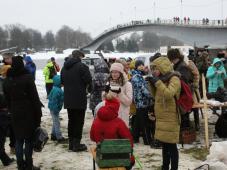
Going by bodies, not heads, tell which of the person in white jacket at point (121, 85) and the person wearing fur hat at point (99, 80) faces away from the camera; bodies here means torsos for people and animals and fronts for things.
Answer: the person wearing fur hat

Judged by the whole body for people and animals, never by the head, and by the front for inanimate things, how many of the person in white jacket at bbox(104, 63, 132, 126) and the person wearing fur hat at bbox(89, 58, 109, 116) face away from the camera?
1

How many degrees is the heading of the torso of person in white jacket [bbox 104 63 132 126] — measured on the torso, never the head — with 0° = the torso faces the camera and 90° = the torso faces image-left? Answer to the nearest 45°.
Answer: approximately 45°

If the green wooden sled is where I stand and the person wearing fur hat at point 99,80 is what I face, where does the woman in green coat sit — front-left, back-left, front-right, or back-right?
front-right

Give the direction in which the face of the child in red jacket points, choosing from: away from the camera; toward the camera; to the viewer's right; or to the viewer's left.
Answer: away from the camera

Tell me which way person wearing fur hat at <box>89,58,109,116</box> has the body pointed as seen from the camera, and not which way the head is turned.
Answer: away from the camera

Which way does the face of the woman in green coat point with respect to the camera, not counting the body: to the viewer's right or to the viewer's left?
to the viewer's left

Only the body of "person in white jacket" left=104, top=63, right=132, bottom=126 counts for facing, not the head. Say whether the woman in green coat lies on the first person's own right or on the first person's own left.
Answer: on the first person's own left

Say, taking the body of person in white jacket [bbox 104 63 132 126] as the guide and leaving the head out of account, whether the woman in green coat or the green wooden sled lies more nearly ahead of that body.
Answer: the green wooden sled

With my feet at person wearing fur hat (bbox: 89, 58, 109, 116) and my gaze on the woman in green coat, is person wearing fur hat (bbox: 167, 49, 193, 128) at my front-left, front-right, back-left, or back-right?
front-left

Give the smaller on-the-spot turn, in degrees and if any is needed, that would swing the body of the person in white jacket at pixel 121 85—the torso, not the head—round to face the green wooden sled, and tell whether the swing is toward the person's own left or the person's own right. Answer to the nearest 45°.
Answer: approximately 45° to the person's own left

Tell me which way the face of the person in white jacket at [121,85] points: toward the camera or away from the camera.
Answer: toward the camera

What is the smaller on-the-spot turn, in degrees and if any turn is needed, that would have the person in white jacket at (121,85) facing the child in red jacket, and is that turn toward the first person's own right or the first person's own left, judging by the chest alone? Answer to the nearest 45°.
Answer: approximately 45° to the first person's own left
